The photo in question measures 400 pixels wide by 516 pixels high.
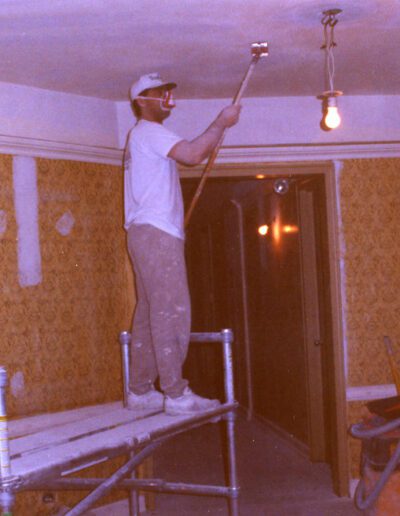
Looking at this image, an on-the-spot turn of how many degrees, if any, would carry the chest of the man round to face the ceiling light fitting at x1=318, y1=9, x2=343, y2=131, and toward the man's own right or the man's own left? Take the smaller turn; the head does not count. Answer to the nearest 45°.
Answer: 0° — they already face it

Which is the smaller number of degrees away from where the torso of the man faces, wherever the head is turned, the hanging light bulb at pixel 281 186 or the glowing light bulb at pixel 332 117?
the glowing light bulb

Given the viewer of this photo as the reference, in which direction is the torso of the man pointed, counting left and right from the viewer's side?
facing to the right of the viewer

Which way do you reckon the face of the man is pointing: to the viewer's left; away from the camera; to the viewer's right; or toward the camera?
to the viewer's right

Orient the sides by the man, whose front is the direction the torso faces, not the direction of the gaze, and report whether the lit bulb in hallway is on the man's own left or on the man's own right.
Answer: on the man's own left

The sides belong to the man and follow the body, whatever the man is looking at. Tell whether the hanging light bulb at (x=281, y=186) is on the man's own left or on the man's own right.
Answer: on the man's own left
